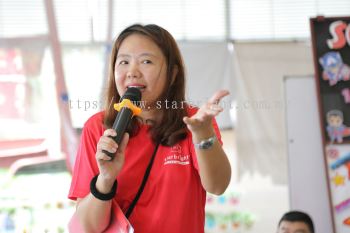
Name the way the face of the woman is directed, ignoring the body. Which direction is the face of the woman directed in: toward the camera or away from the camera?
toward the camera

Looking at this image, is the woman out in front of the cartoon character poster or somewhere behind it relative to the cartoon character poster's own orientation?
in front

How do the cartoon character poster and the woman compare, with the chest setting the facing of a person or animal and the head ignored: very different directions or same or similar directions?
same or similar directions

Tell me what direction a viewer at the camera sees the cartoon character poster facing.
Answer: facing the viewer

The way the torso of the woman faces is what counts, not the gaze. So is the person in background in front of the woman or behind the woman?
behind

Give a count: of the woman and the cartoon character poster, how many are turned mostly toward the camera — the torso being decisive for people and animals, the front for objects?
2

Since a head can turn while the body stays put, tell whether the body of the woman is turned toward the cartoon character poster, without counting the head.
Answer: no

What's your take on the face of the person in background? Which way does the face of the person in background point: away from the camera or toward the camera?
toward the camera
